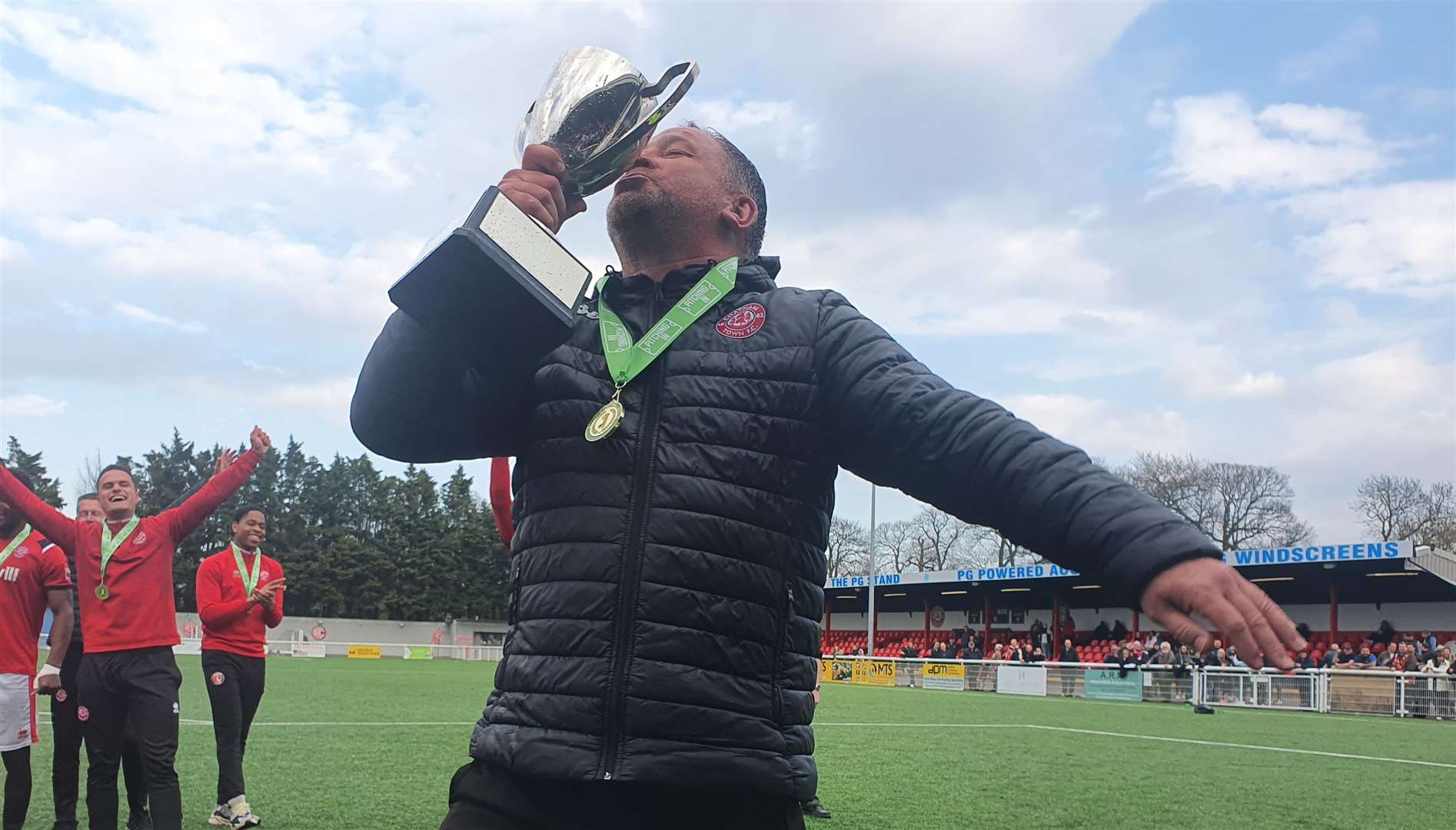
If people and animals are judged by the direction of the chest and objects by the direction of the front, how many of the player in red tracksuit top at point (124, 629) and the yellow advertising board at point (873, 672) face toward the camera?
2

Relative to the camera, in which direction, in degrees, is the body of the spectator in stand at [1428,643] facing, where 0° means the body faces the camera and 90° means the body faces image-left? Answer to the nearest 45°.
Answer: approximately 45°

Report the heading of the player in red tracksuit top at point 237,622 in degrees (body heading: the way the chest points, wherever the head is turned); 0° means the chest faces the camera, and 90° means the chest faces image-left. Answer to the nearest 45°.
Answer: approximately 315°

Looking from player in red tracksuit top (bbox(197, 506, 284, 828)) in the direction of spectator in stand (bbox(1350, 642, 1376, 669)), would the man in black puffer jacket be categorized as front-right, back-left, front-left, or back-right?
back-right

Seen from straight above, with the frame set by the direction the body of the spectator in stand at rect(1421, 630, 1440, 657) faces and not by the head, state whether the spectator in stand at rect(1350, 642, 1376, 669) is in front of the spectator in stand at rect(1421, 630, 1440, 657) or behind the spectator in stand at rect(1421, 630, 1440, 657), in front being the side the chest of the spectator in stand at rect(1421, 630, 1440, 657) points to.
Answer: in front

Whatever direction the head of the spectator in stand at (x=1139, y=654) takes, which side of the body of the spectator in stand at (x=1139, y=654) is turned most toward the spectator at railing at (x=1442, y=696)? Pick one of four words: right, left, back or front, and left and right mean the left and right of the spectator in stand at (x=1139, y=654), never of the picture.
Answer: left
